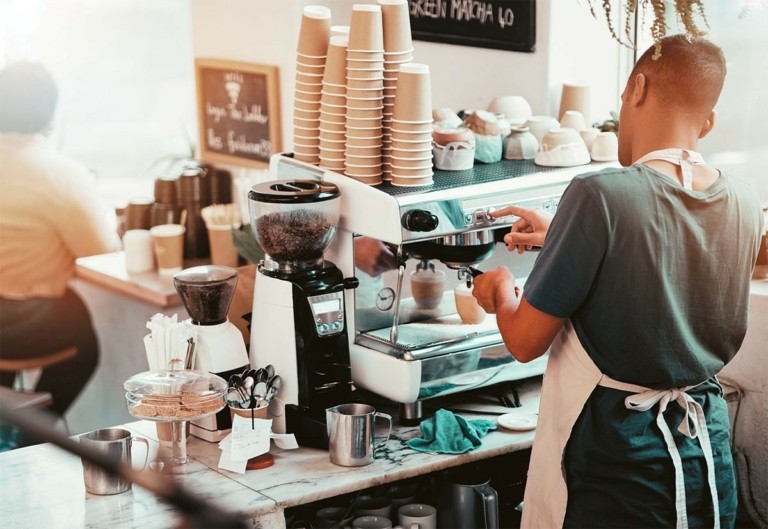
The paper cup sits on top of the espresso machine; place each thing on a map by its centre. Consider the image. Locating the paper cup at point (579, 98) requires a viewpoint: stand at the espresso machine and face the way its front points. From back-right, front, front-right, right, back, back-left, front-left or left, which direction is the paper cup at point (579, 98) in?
left

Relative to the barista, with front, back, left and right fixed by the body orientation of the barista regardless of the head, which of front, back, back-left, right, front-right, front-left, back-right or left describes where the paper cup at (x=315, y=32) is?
front

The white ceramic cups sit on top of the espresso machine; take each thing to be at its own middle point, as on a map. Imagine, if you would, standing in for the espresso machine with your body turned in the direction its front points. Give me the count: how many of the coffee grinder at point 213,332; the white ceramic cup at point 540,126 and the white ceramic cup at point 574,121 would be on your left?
2

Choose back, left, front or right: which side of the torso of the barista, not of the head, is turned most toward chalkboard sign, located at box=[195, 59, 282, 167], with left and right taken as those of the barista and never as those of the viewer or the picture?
front

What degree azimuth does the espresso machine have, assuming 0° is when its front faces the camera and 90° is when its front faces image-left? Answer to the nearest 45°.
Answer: approximately 315°

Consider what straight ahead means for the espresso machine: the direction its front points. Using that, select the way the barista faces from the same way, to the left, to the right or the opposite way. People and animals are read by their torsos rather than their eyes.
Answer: the opposite way

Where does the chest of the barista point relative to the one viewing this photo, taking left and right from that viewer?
facing away from the viewer and to the left of the viewer

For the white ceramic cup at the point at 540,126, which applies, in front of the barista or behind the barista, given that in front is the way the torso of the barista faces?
in front

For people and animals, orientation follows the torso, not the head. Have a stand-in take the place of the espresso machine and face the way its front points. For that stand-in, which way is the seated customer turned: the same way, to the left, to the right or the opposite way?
the opposite way

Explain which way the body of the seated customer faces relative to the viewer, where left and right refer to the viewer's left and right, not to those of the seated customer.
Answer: facing away from the viewer

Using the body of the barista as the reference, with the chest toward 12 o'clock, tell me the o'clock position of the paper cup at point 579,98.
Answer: The paper cup is roughly at 1 o'clock from the barista.

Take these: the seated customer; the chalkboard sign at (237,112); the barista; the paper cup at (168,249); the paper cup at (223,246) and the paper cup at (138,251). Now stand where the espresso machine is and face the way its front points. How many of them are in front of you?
1

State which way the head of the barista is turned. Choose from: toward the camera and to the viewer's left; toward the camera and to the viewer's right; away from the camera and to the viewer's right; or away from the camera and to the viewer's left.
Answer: away from the camera and to the viewer's left
